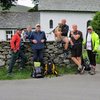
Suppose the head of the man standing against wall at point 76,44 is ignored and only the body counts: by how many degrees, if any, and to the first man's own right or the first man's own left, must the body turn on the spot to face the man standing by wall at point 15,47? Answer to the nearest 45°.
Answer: approximately 90° to the first man's own right

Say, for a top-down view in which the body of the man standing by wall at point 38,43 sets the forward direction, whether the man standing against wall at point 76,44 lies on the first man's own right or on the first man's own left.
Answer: on the first man's own left

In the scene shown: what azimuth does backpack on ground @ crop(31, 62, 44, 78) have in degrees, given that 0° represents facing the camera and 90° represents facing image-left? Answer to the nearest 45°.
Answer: approximately 0°

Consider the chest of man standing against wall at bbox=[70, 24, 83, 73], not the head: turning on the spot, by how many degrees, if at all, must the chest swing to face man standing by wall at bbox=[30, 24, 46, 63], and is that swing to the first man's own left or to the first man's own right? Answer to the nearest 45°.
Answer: approximately 90° to the first man's own right
